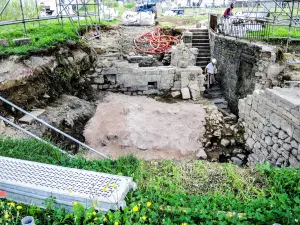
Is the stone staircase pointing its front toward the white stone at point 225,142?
yes

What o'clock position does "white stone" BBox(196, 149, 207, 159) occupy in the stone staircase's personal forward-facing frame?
The white stone is roughly at 12 o'clock from the stone staircase.

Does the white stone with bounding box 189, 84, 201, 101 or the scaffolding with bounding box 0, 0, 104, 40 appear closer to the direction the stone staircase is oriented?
the white stone

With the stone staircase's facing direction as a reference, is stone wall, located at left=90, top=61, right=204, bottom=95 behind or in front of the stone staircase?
in front

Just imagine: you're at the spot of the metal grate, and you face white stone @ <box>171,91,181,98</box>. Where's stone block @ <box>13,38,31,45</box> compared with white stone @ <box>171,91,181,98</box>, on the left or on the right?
left

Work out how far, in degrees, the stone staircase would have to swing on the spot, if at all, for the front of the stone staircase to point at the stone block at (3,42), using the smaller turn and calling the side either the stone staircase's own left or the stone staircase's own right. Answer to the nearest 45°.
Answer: approximately 45° to the stone staircase's own right

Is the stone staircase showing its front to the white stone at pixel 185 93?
yes

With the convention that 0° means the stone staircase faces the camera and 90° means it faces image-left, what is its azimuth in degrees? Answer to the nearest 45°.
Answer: approximately 0°

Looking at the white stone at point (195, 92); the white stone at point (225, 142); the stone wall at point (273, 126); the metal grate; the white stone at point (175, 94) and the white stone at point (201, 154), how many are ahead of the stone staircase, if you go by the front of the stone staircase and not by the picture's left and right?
6

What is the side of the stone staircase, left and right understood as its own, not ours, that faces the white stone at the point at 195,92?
front
